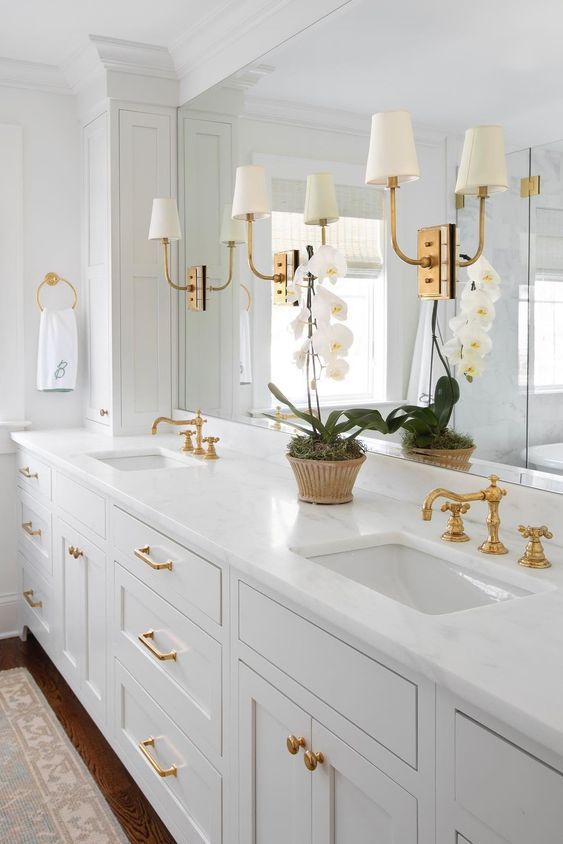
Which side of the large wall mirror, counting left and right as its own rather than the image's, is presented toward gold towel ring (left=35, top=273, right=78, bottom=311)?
right

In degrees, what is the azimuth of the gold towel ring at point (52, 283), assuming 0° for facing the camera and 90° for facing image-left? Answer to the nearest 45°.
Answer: approximately 0°

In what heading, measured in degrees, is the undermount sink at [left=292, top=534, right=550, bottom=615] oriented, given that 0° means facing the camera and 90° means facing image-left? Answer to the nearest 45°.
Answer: approximately 45°

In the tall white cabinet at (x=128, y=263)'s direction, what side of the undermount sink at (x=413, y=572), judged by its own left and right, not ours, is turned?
right
